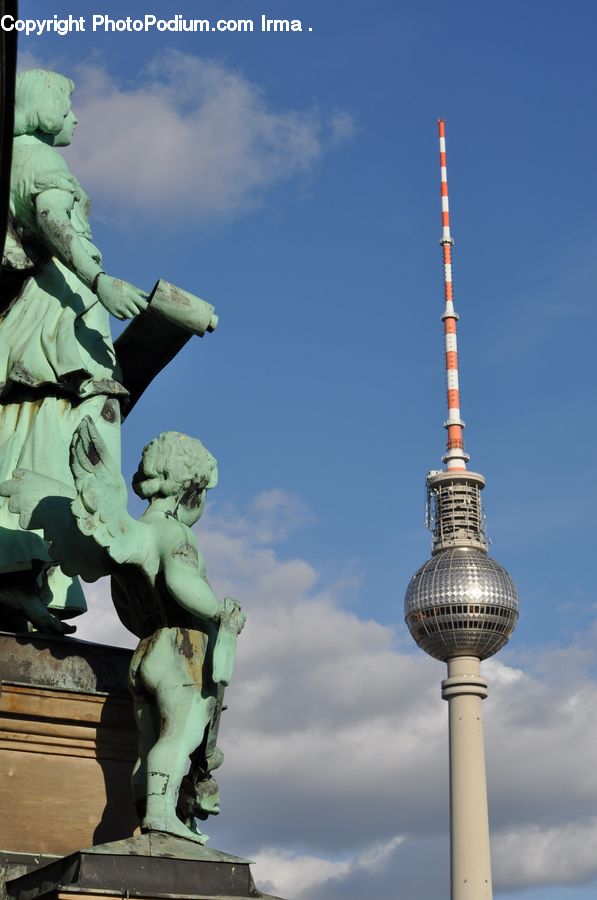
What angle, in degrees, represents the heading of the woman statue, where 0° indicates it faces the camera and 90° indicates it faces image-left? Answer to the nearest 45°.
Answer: approximately 270°
